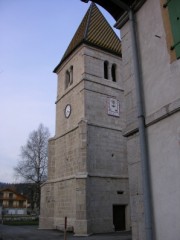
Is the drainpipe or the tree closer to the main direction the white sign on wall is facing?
the drainpipe

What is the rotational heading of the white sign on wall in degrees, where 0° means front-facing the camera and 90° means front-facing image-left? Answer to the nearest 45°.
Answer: approximately 315°

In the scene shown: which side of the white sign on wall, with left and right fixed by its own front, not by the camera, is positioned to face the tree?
back
